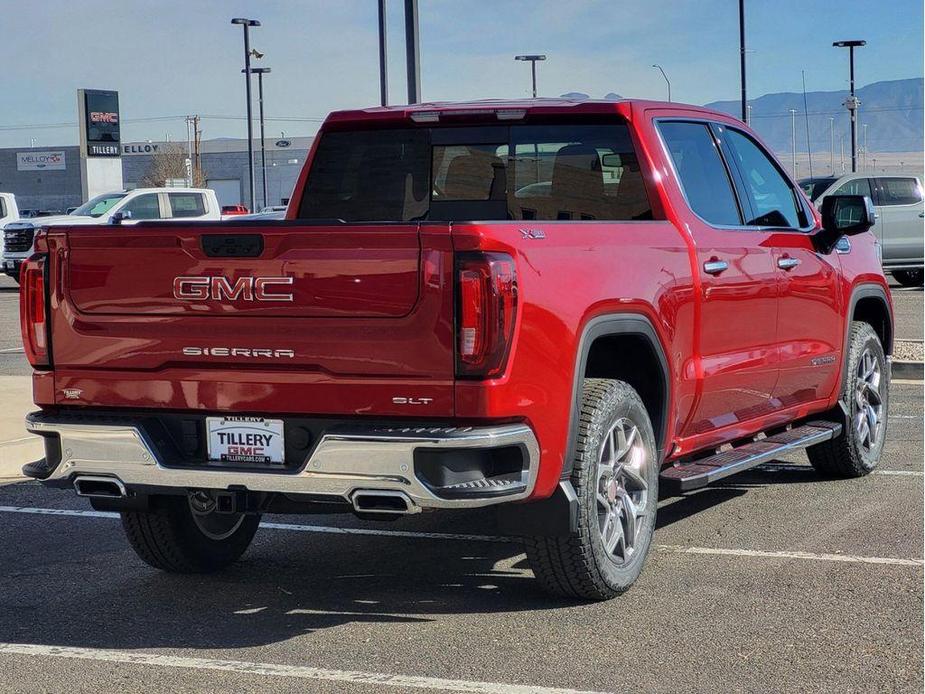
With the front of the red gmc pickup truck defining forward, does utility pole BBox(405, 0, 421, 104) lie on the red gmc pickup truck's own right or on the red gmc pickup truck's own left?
on the red gmc pickup truck's own left

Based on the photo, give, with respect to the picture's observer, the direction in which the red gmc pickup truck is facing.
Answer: facing away from the viewer and to the right of the viewer

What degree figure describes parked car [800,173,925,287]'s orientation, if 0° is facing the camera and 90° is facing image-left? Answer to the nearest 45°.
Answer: approximately 45°

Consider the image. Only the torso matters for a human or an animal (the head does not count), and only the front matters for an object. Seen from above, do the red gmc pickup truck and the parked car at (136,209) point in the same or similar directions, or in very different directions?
very different directions

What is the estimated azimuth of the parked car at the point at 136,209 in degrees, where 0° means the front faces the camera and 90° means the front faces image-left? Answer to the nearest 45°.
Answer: approximately 45°

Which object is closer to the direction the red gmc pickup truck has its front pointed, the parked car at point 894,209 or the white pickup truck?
the parked car
